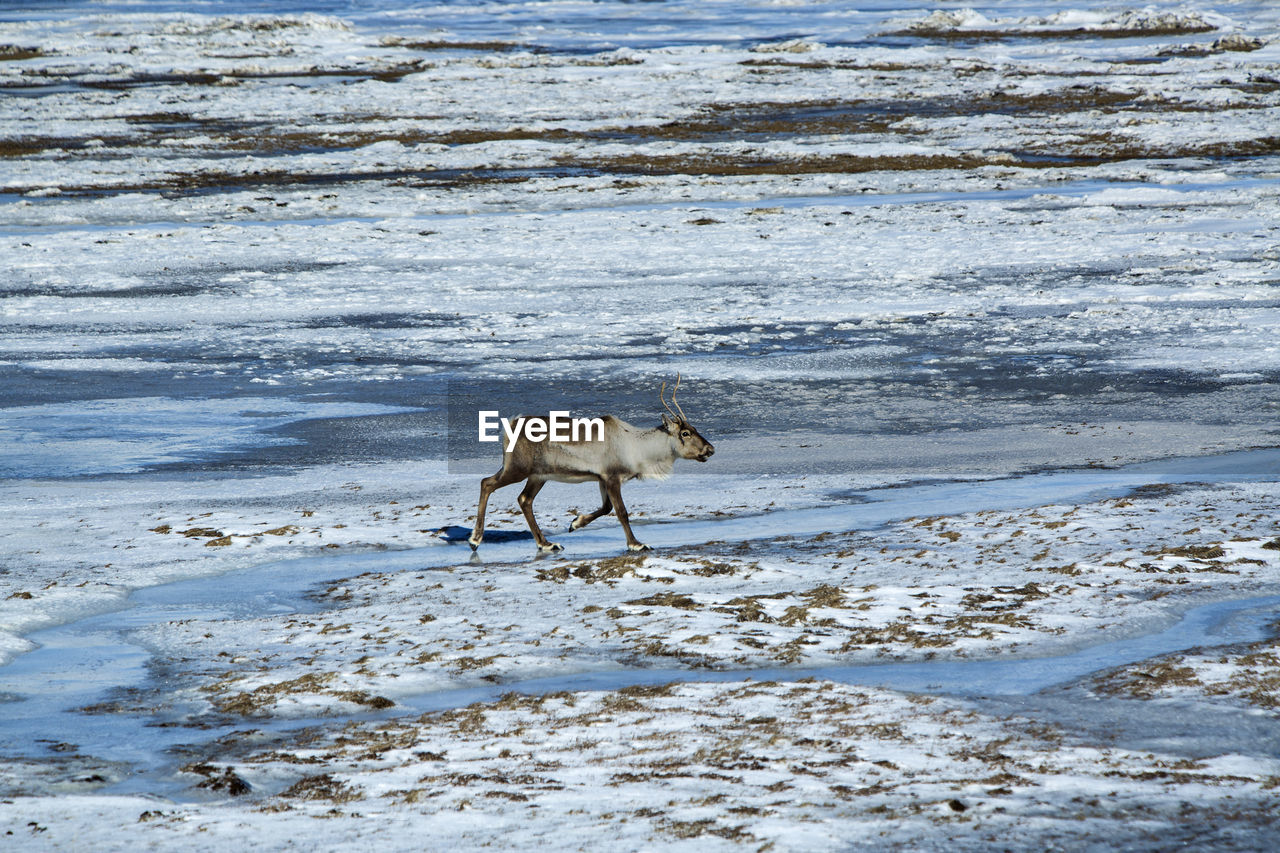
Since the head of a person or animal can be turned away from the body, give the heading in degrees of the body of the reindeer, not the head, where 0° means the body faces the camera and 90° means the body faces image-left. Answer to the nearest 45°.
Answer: approximately 270°
